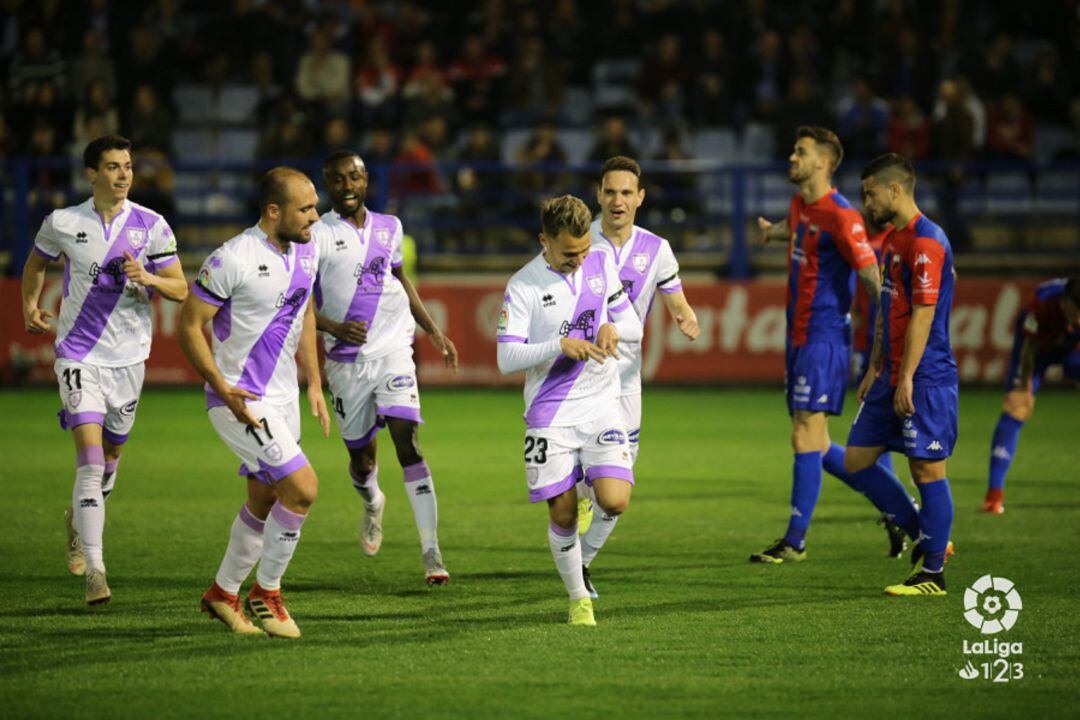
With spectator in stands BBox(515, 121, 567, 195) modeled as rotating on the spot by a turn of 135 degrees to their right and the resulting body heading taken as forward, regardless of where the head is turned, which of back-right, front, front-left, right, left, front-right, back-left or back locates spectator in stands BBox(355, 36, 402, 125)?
front

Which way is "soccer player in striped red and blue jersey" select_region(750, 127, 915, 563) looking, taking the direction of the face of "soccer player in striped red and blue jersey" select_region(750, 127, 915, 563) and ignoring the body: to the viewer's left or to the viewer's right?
to the viewer's left

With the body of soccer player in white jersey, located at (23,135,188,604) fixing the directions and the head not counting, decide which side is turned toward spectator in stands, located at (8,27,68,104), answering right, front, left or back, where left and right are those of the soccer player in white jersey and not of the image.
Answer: back

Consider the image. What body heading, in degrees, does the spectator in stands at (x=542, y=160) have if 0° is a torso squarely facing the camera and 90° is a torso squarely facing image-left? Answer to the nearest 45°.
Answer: approximately 0°

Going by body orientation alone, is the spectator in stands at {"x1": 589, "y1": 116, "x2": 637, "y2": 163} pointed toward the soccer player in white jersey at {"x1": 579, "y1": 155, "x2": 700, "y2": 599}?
yes

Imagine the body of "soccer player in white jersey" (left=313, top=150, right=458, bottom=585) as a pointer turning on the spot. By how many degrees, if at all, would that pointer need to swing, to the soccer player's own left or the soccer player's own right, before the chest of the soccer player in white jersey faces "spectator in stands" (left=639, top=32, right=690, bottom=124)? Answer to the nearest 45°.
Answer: approximately 180°

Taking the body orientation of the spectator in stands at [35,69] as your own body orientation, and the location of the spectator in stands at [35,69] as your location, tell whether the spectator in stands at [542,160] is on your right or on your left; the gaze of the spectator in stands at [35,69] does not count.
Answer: on your left
